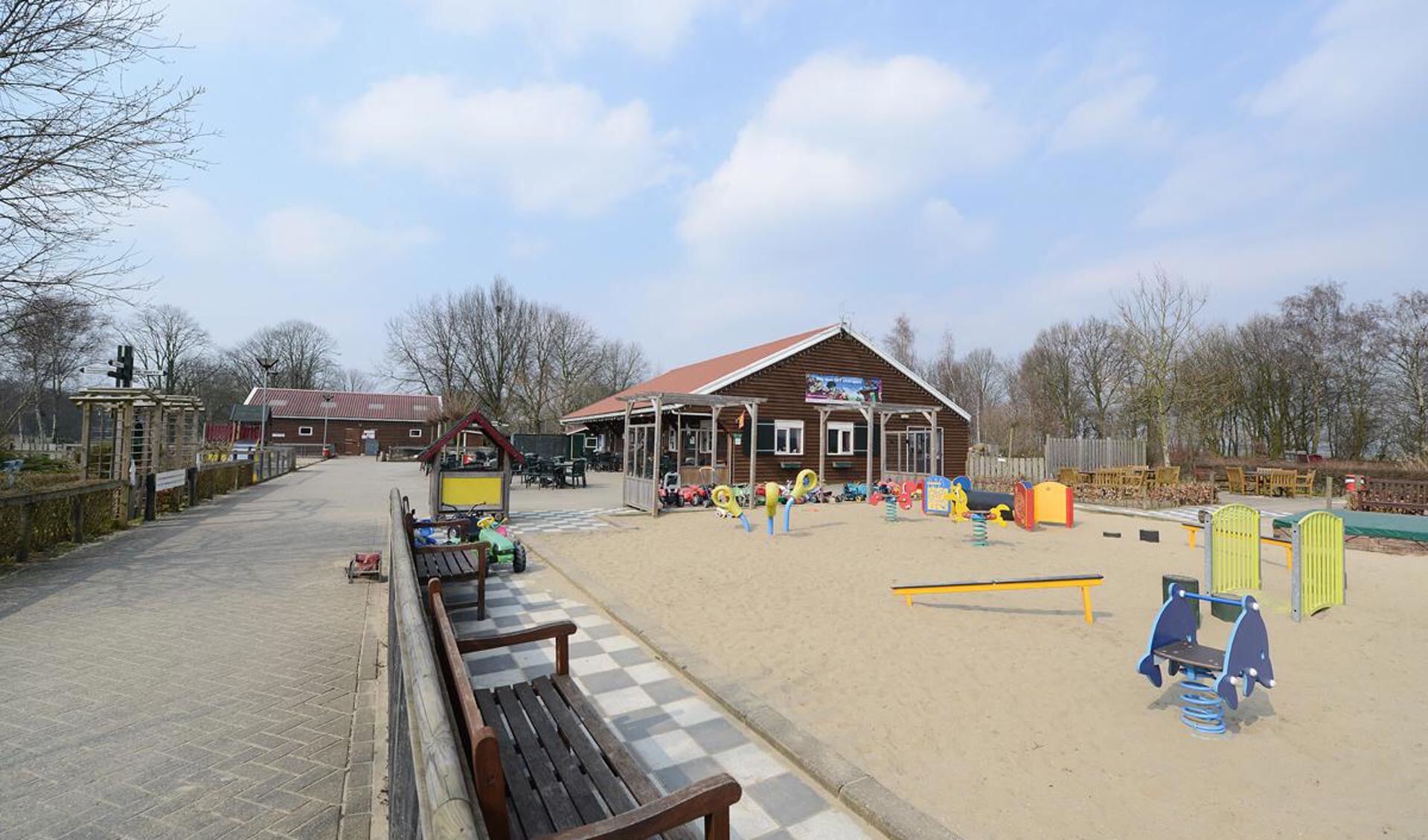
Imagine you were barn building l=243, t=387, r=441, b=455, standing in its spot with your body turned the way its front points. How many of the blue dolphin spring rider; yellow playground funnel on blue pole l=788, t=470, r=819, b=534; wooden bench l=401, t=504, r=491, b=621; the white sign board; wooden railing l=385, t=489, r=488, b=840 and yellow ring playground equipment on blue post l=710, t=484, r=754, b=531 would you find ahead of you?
6

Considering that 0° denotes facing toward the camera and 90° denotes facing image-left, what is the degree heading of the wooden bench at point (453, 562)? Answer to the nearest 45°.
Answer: approximately 270°

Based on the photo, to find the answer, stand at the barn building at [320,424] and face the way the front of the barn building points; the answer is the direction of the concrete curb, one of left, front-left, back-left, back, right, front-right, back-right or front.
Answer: front

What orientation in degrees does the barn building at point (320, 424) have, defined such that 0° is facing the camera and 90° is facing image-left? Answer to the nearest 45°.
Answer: approximately 0°

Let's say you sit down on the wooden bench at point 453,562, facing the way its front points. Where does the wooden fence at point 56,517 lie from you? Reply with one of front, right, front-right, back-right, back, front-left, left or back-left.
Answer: back-left

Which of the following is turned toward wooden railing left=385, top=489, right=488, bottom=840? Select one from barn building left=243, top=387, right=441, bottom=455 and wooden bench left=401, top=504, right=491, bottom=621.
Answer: the barn building

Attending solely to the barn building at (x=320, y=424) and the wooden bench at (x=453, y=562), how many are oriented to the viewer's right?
1

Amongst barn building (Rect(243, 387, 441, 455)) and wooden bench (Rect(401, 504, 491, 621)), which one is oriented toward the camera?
the barn building

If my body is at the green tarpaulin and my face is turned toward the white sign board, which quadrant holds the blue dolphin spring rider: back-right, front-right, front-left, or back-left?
front-left

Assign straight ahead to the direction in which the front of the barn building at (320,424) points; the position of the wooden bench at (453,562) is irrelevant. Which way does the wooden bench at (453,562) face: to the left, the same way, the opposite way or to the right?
to the left

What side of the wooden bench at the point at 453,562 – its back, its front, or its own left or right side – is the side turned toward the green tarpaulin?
front

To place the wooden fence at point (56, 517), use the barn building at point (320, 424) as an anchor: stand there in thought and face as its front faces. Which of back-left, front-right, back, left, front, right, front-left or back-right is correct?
front

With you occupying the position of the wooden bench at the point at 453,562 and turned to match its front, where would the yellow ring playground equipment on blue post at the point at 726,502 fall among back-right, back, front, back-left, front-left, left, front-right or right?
front-left

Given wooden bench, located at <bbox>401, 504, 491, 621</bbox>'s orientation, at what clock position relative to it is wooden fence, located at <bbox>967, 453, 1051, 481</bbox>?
The wooden fence is roughly at 11 o'clock from the wooden bench.

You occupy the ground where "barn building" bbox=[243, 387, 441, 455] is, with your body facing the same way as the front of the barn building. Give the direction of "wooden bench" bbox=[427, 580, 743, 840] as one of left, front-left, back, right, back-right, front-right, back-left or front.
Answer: front

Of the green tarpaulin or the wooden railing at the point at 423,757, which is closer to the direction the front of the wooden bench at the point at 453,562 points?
the green tarpaulin

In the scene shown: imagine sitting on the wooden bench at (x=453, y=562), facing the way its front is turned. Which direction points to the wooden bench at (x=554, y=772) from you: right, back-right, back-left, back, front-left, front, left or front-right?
right

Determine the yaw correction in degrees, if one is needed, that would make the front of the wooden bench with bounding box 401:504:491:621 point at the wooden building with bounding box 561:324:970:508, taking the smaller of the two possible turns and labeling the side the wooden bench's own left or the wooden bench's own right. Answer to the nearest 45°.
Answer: approximately 45° to the wooden bench's own left

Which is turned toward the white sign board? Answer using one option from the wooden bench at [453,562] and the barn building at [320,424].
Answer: the barn building
